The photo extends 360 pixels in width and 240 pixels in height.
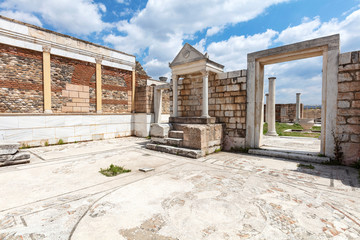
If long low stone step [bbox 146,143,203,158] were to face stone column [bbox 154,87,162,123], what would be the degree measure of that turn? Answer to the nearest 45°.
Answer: approximately 135° to its right

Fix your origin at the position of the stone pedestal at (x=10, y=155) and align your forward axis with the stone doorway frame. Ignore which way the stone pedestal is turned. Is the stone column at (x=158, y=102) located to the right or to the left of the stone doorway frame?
left

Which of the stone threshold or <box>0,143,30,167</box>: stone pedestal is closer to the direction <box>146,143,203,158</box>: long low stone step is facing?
the stone pedestal

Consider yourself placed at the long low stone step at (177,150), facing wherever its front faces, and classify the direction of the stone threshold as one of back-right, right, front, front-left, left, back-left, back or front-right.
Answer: back-left

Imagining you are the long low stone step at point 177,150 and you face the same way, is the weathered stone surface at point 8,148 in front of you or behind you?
in front

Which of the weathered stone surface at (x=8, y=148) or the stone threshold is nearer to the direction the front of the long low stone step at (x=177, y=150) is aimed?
the weathered stone surface

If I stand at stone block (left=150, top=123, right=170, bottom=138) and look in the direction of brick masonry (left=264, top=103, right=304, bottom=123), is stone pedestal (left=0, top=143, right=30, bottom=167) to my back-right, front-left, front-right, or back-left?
back-left

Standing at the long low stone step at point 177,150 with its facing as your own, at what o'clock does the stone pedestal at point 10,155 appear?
The stone pedestal is roughly at 1 o'clock from the long low stone step.

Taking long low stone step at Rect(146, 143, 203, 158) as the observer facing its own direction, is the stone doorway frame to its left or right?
on its left

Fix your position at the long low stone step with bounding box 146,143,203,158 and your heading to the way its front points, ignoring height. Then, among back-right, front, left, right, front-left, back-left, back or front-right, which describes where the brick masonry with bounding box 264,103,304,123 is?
back

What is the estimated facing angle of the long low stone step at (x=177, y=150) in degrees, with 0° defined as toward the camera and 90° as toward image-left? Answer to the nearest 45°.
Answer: approximately 45°
